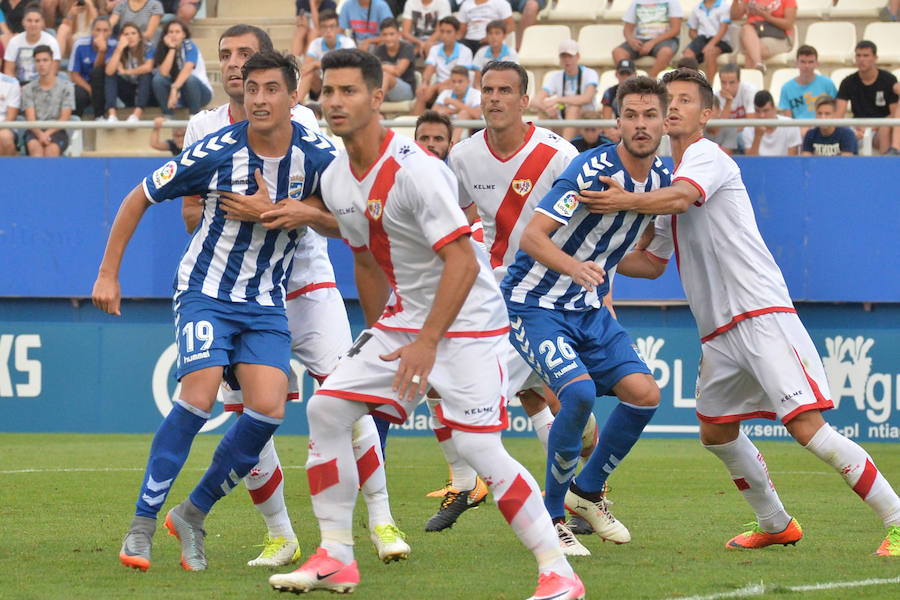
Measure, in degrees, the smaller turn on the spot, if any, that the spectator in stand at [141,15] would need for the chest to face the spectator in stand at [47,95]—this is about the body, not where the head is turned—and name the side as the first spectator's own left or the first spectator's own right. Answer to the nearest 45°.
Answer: approximately 45° to the first spectator's own right

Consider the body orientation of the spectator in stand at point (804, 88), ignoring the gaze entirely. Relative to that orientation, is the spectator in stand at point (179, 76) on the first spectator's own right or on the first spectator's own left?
on the first spectator's own right

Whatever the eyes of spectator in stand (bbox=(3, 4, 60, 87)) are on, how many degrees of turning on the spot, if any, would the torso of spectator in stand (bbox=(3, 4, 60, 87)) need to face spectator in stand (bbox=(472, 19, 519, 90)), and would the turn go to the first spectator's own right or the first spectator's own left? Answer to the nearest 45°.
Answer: approximately 45° to the first spectator's own left

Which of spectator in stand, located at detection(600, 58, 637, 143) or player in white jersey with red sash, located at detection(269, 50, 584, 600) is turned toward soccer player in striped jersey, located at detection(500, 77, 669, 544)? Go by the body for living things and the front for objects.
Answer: the spectator in stand

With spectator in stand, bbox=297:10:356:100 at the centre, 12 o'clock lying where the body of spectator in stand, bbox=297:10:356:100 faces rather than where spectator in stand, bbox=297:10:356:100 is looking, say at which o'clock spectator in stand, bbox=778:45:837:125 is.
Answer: spectator in stand, bbox=778:45:837:125 is roughly at 8 o'clock from spectator in stand, bbox=297:10:356:100.

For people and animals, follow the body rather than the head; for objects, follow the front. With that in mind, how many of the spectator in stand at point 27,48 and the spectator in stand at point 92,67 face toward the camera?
2

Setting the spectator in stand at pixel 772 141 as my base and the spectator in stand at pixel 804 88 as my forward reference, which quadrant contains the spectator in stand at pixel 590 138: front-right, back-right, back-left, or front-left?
back-left

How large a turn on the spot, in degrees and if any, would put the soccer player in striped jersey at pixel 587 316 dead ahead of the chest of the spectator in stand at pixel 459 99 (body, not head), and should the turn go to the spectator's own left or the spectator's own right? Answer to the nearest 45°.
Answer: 0° — they already face them

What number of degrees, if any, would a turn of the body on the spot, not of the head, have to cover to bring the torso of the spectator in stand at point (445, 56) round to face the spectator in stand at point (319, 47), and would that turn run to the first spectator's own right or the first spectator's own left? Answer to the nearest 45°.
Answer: approximately 45° to the first spectator's own right

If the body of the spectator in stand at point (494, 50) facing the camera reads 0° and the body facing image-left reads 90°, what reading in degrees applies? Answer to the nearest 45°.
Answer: approximately 0°
